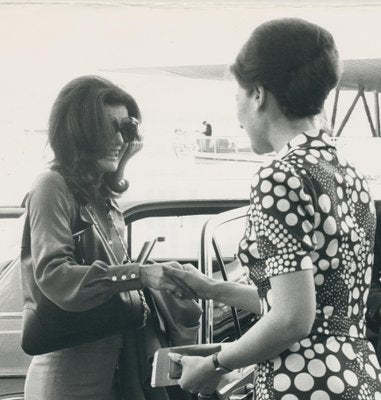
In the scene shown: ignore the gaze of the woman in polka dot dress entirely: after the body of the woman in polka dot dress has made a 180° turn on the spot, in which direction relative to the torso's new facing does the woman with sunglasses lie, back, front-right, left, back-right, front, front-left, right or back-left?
back

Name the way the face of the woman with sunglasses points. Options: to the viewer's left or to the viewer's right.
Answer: to the viewer's right

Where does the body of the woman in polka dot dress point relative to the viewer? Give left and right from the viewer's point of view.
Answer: facing away from the viewer and to the left of the viewer

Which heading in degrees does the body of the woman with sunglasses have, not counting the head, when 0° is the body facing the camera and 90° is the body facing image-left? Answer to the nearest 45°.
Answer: approximately 270°

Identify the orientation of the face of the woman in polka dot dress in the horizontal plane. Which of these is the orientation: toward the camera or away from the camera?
away from the camera
